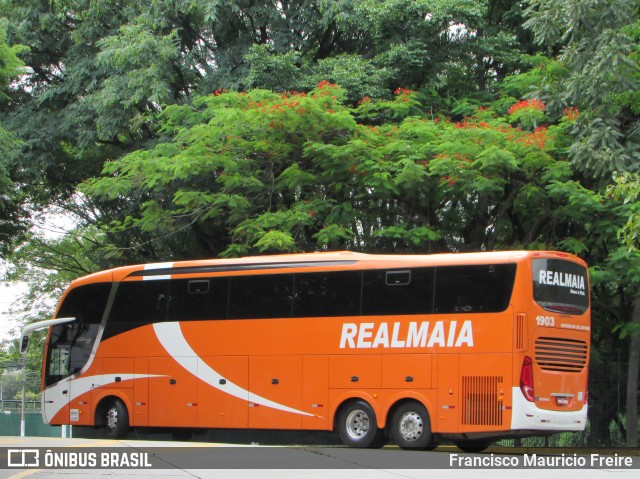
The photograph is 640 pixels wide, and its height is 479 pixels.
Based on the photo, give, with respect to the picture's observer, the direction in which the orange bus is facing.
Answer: facing away from the viewer and to the left of the viewer

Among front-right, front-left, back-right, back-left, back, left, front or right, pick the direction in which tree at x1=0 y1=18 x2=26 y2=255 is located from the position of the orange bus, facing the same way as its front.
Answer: front
